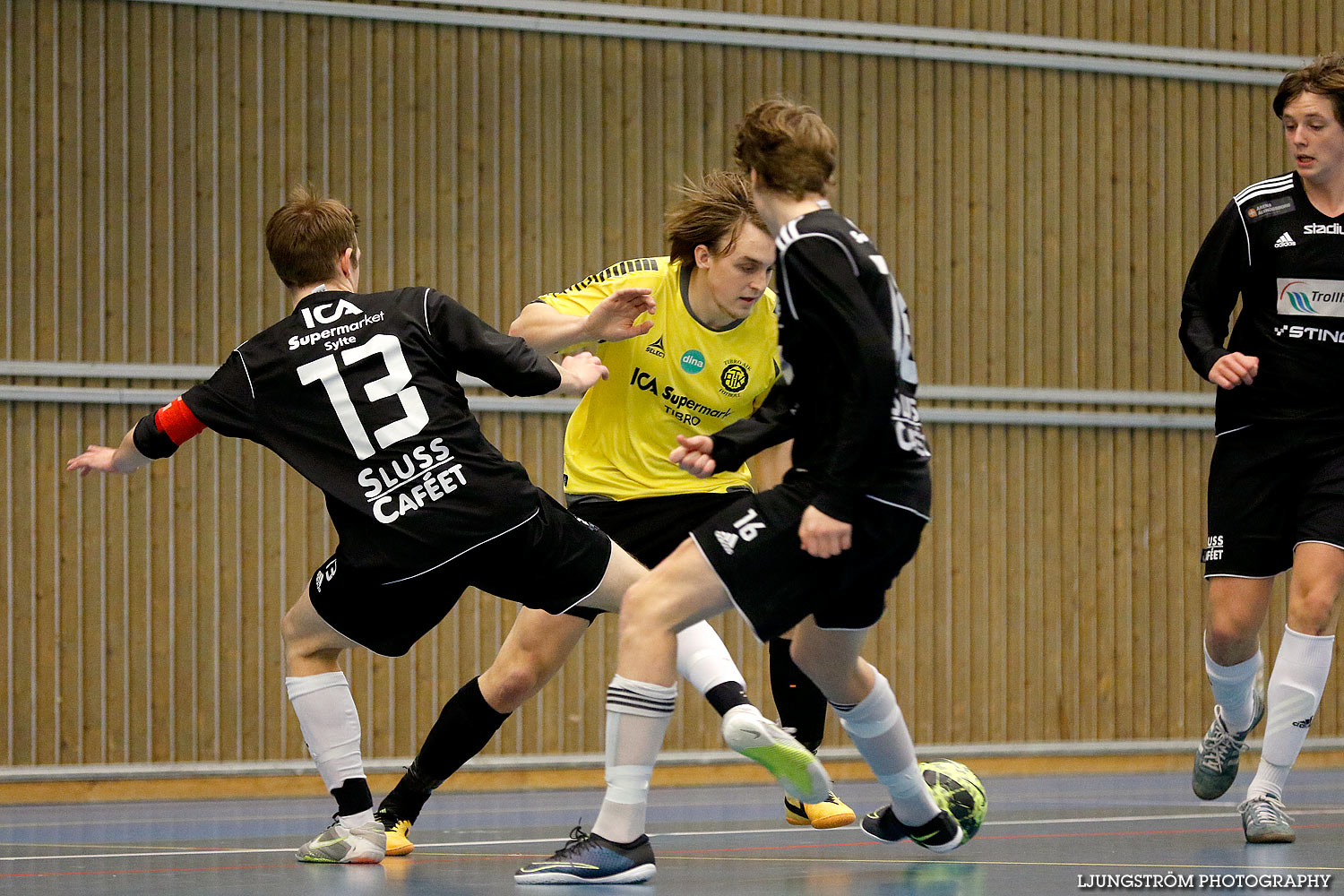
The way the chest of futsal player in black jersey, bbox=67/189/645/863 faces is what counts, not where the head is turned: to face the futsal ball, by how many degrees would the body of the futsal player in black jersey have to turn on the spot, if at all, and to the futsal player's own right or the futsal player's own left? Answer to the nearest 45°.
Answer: approximately 90° to the futsal player's own right

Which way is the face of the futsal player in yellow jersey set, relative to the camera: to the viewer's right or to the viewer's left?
to the viewer's right

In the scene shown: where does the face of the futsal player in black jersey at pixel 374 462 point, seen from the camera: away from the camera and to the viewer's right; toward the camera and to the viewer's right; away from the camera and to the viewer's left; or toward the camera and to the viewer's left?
away from the camera and to the viewer's right

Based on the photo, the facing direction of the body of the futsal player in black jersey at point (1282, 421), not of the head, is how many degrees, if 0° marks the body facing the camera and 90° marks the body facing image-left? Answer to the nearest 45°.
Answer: approximately 0°

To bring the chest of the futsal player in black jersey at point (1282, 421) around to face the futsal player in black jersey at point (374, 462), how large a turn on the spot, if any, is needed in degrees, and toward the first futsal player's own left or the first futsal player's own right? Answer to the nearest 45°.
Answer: approximately 45° to the first futsal player's own right

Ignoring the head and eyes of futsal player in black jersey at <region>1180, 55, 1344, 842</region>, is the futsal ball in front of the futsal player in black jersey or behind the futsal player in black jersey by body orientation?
in front

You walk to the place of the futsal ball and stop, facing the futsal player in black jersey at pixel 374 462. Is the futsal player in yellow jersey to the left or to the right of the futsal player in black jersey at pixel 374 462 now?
right

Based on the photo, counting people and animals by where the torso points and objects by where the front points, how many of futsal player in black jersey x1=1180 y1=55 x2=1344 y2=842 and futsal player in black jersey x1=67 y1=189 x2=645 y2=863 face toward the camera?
1

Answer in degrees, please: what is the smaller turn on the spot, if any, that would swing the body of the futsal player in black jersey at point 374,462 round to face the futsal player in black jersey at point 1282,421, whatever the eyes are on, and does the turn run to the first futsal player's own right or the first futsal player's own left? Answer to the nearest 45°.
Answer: approximately 90° to the first futsal player's own right

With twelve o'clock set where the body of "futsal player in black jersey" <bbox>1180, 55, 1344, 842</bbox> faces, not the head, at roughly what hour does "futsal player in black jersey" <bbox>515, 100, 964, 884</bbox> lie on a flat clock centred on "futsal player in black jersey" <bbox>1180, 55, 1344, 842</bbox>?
"futsal player in black jersey" <bbox>515, 100, 964, 884</bbox> is roughly at 1 o'clock from "futsal player in black jersey" <bbox>1180, 55, 1344, 842</bbox>.

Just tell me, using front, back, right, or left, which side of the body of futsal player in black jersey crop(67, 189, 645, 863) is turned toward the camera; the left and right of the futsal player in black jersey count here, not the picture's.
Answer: back
